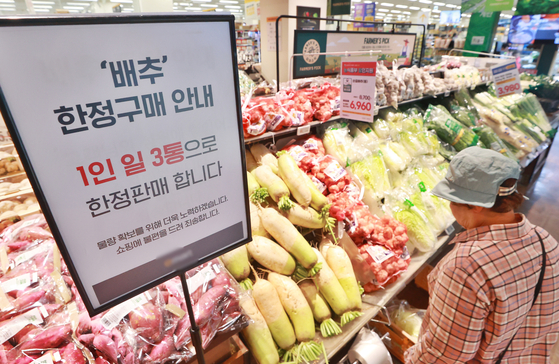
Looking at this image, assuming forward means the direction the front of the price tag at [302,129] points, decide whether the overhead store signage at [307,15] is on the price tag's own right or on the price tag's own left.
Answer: on the price tag's own left

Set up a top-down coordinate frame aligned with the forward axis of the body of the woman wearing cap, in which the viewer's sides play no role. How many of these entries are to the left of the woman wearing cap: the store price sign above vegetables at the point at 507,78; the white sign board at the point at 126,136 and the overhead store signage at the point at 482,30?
1

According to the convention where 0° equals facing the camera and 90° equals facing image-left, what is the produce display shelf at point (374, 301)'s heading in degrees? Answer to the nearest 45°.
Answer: approximately 315°

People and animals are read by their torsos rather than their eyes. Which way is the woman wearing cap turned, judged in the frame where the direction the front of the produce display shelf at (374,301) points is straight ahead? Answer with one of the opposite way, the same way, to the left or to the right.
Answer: the opposite way

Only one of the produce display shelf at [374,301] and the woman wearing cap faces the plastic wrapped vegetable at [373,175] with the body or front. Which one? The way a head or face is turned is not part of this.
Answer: the woman wearing cap

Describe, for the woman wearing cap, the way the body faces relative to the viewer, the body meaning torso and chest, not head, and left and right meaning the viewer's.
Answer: facing away from the viewer and to the left of the viewer

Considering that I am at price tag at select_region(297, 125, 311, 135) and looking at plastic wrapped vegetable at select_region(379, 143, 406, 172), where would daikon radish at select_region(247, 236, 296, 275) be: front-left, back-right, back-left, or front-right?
back-right

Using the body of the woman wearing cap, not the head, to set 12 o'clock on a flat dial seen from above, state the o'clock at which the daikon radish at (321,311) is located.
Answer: The daikon radish is roughly at 10 o'clock from the woman wearing cap.

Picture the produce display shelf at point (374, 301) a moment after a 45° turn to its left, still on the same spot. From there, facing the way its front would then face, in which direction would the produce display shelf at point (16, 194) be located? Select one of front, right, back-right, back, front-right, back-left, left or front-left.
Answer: back
